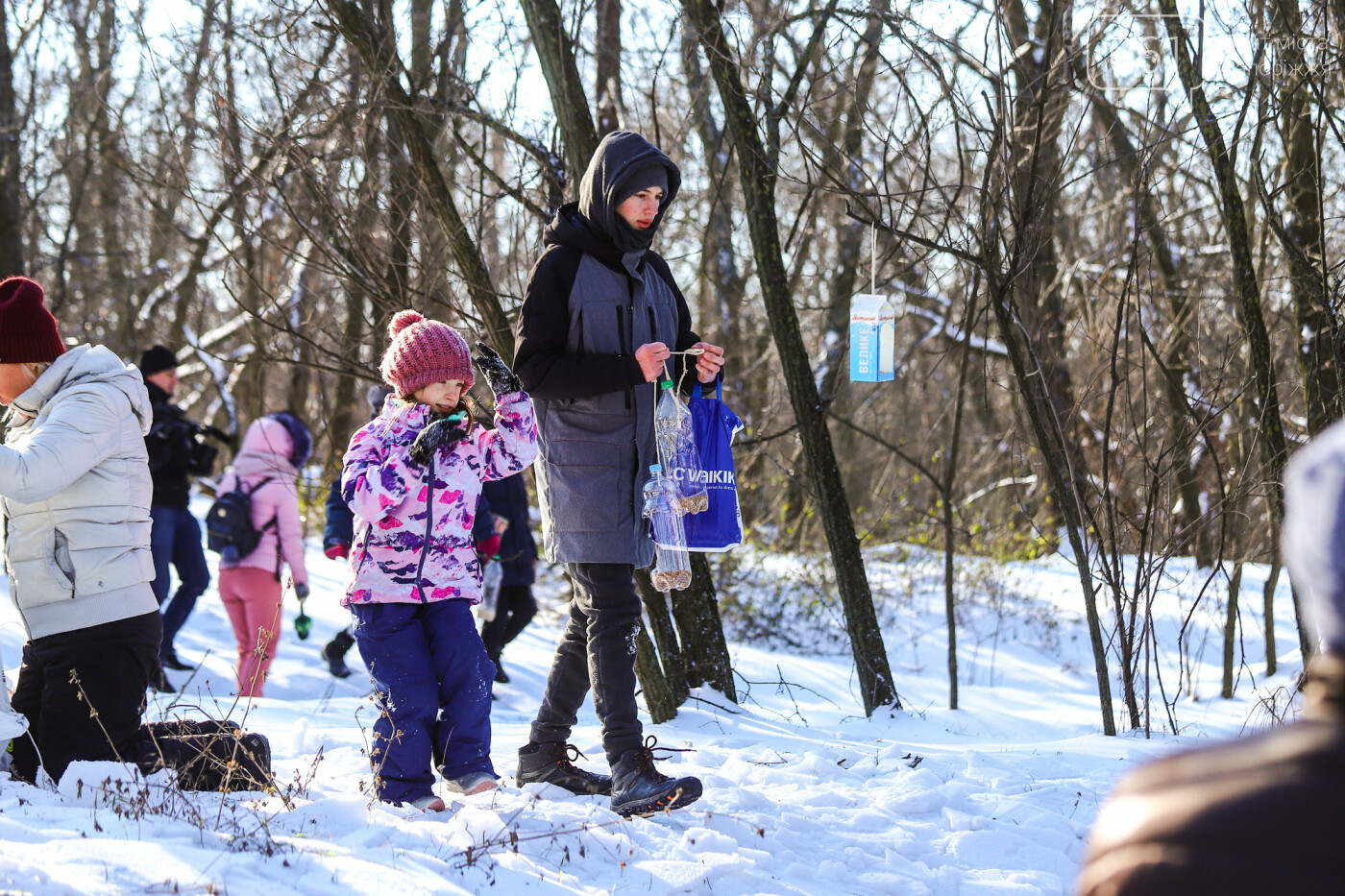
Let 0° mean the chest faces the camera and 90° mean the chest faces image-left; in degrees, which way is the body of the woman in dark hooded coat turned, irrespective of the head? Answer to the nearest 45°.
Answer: approximately 315°

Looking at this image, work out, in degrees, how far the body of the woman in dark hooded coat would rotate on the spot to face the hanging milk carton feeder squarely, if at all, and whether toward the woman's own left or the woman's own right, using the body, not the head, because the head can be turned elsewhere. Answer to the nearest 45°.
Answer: approximately 45° to the woman's own left

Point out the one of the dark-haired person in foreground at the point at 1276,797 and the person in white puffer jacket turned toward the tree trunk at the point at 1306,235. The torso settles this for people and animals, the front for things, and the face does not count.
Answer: the dark-haired person in foreground

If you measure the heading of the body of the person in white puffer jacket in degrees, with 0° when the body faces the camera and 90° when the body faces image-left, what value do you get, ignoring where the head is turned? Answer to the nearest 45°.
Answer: approximately 90°

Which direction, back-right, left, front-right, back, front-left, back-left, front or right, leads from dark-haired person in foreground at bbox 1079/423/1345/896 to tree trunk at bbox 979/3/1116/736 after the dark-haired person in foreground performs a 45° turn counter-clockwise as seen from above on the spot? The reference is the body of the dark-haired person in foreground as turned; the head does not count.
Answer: front-right

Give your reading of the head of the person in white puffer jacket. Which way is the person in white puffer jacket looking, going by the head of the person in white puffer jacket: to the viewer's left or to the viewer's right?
to the viewer's left

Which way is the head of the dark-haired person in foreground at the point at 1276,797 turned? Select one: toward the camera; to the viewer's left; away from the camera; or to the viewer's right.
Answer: away from the camera

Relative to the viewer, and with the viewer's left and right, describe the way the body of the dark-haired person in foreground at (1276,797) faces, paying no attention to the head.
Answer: facing away from the viewer

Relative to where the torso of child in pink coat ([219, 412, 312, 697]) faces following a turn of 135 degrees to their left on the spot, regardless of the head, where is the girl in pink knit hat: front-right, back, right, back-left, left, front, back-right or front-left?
left

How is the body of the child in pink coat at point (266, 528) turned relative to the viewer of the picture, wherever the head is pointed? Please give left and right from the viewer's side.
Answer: facing away from the viewer and to the right of the viewer

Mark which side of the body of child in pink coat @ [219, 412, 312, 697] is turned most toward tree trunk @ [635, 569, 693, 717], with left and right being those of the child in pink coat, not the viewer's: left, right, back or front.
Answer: right

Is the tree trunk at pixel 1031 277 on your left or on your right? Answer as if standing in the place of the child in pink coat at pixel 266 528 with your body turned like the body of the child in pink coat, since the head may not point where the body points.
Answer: on your right

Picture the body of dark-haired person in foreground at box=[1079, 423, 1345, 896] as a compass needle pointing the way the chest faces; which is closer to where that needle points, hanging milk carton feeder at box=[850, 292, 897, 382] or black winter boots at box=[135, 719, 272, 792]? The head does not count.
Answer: the hanging milk carton feeder

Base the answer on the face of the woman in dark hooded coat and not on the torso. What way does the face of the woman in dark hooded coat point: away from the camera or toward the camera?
toward the camera
